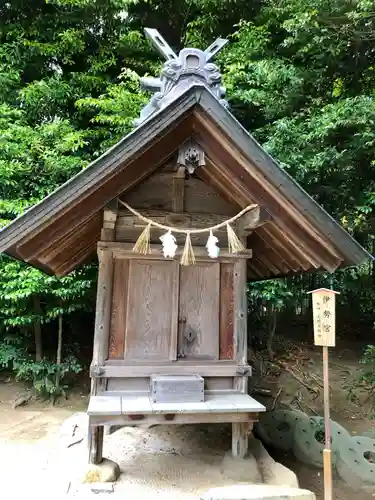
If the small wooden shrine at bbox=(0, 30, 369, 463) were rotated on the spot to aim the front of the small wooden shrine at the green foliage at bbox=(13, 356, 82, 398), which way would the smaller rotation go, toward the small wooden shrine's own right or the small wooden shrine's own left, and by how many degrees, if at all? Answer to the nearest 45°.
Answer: approximately 135° to the small wooden shrine's own right

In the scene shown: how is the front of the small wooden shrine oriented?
toward the camera
